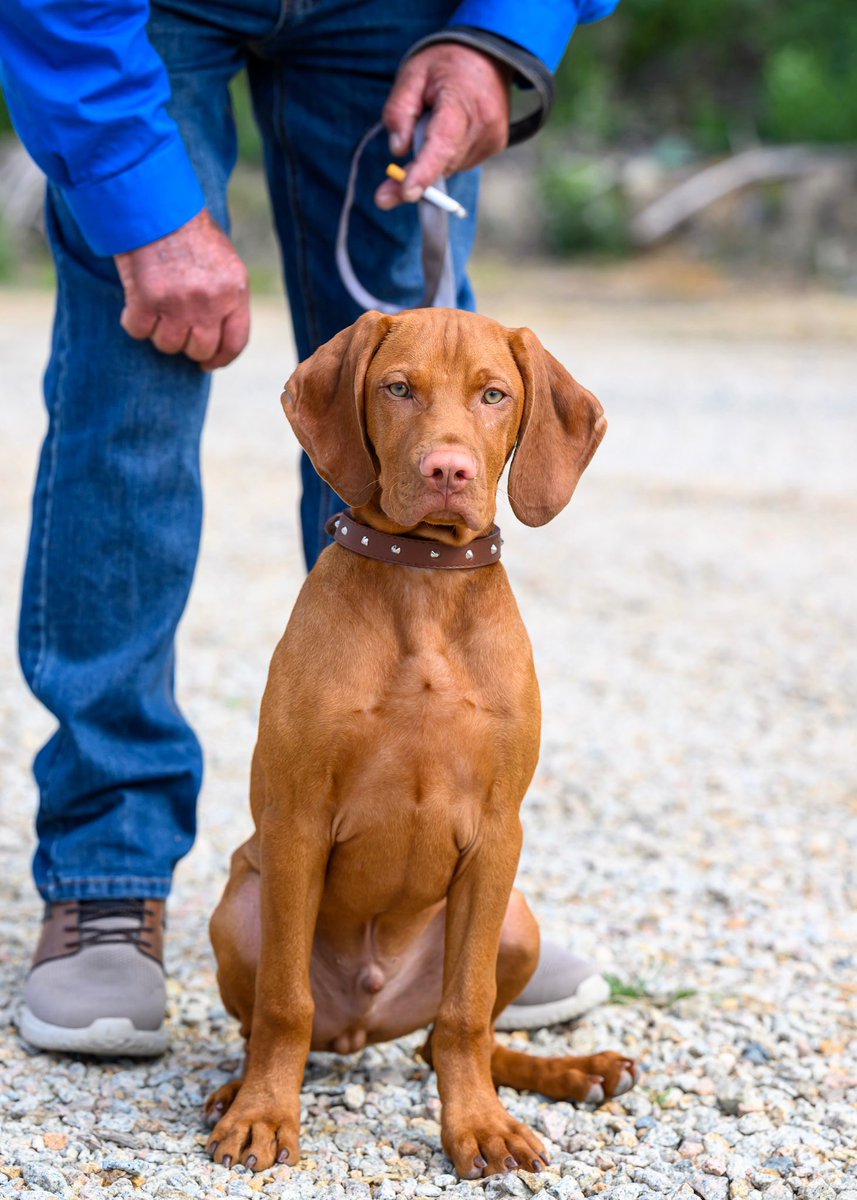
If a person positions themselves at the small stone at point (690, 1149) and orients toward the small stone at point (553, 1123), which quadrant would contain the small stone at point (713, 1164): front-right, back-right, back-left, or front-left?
back-left

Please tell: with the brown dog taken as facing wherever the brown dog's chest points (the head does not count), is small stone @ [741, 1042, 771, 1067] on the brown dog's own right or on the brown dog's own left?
on the brown dog's own left

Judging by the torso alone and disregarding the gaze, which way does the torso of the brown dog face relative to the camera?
toward the camera

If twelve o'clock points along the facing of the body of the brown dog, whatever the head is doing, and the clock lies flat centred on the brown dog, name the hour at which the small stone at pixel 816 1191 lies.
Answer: The small stone is roughly at 9 o'clock from the brown dog.
